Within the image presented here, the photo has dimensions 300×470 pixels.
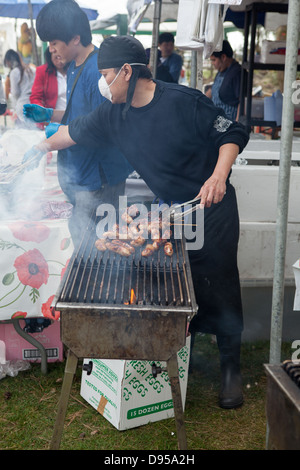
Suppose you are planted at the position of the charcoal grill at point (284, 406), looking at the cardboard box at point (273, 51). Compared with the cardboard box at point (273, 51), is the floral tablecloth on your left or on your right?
left

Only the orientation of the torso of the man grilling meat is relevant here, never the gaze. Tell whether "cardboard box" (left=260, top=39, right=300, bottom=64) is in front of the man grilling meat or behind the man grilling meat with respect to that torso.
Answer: behind

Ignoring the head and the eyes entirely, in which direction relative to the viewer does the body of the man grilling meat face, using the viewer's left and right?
facing the viewer and to the left of the viewer

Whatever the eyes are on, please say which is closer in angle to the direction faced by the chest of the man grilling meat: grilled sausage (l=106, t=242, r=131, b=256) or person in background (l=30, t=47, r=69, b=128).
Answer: the grilled sausage

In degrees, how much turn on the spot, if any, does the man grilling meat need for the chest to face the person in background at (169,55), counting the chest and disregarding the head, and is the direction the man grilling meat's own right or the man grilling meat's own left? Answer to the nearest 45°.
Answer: approximately 135° to the man grilling meat's own right

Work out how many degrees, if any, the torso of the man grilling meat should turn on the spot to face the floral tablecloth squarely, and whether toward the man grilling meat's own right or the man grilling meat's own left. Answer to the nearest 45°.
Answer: approximately 45° to the man grilling meat's own right

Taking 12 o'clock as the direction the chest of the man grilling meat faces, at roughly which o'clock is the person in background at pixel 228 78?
The person in background is roughly at 5 o'clock from the man grilling meat.

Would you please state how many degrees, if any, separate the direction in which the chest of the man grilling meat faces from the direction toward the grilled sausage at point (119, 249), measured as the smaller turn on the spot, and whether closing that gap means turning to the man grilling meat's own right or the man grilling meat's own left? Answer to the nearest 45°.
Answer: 0° — they already face it
